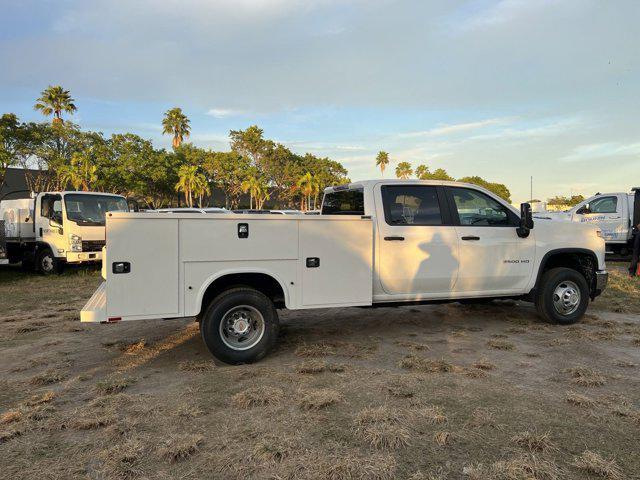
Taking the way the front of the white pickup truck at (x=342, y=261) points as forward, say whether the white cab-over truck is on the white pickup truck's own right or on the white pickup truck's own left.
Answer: on the white pickup truck's own left

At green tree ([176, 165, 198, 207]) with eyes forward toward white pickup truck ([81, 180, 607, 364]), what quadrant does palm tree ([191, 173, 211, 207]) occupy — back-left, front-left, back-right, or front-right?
back-left

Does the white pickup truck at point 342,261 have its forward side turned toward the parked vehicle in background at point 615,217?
yes

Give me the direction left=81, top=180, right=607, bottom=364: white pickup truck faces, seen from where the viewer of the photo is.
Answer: facing away from the viewer and to the right of the viewer

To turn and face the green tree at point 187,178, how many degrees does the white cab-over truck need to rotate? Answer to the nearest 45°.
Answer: approximately 135° to its left

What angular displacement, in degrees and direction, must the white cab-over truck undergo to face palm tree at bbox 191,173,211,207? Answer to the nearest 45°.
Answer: approximately 135° to its left

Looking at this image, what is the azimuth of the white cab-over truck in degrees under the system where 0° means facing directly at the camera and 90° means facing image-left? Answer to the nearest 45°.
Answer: approximately 315°
